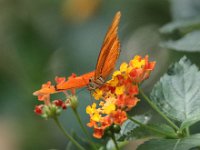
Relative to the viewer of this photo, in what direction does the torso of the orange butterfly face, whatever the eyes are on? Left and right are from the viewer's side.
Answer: facing the viewer and to the left of the viewer

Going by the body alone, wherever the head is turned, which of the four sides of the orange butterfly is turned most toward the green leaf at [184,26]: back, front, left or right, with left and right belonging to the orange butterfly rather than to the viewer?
back
